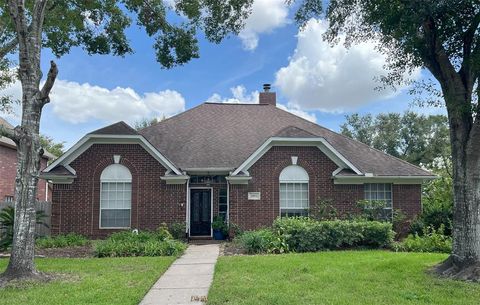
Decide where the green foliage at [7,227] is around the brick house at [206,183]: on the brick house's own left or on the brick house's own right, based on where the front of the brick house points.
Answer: on the brick house's own right

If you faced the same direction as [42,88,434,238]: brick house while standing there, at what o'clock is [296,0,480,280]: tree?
The tree is roughly at 11 o'clock from the brick house.

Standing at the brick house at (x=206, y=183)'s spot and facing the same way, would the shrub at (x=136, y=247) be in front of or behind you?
in front

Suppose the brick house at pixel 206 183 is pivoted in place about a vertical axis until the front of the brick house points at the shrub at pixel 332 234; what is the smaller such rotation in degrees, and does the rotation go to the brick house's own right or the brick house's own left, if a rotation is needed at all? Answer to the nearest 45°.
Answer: approximately 45° to the brick house's own left

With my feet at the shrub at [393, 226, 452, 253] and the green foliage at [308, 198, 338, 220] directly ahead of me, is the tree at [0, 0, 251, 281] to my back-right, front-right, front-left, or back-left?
front-left

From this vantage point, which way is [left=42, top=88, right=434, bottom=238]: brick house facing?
toward the camera

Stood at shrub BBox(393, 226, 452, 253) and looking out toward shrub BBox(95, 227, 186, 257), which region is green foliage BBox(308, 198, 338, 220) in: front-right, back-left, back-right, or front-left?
front-right

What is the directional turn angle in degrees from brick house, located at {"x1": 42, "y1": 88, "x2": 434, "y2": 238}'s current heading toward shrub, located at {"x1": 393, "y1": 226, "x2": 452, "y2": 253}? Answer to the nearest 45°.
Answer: approximately 45° to its left

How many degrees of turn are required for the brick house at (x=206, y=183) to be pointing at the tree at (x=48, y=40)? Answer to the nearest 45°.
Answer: approximately 45° to its right
